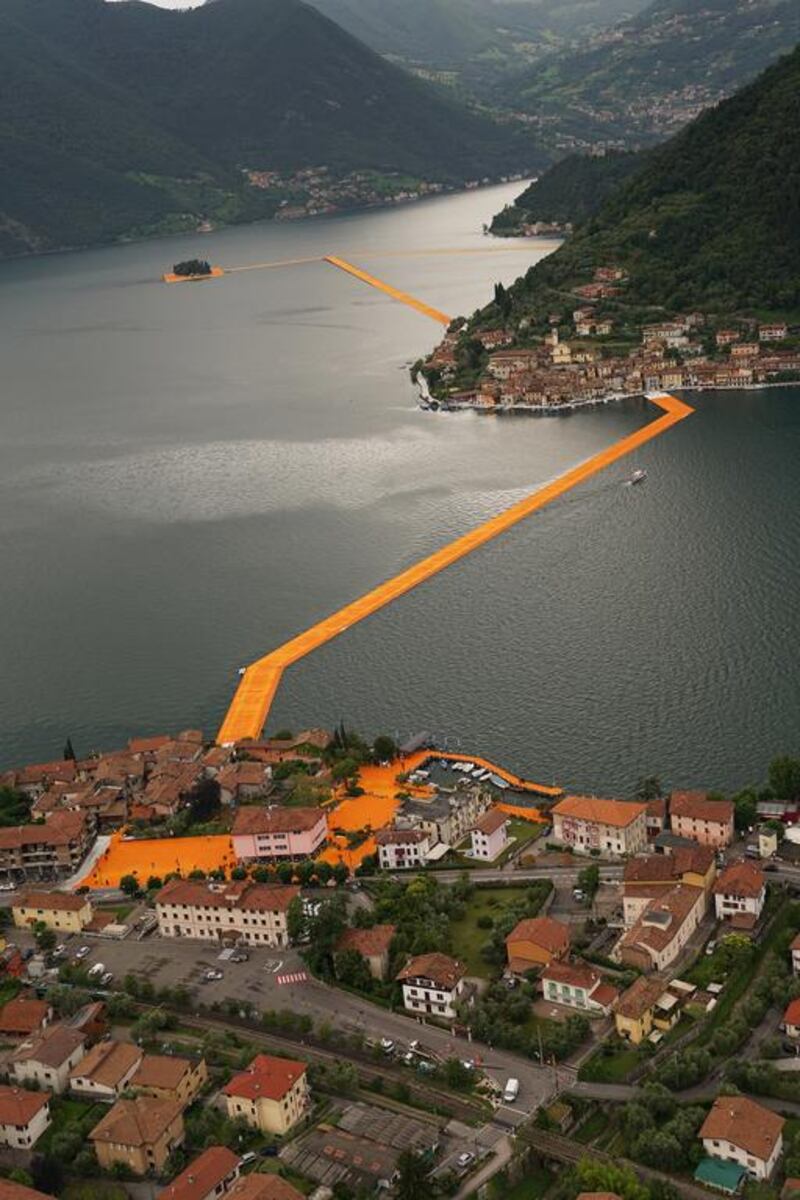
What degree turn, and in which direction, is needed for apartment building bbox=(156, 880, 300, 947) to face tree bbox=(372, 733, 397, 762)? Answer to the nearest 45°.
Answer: approximately 135° to its left

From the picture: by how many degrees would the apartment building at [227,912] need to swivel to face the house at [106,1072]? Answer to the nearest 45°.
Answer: approximately 45° to its right

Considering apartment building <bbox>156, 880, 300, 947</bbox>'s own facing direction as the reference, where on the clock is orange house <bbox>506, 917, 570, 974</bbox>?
orange house <bbox>506, 917, 570, 974</bbox> is roughly at 10 o'clock from apartment building <bbox>156, 880, 300, 947</bbox>.

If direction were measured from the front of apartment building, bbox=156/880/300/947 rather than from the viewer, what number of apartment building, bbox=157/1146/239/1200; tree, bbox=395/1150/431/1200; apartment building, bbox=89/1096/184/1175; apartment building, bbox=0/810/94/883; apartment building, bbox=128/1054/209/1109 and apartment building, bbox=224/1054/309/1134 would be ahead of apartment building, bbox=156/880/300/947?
5

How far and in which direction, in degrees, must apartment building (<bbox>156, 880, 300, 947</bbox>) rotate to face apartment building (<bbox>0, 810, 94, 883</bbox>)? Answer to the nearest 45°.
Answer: approximately 135° to its right

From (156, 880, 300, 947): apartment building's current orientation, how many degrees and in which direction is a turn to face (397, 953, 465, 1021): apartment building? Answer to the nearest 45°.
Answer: approximately 45° to its left

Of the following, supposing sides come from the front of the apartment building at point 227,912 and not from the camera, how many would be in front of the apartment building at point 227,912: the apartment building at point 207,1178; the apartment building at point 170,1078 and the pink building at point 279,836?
2

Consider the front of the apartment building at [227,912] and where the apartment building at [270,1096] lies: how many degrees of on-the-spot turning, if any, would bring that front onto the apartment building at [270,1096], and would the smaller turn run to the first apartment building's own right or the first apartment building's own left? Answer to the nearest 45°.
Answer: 0° — it already faces it

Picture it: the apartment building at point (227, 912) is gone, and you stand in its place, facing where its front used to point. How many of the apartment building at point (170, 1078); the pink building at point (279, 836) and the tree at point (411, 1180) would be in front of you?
2

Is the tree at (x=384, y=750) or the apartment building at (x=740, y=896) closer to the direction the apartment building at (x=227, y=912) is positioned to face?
the apartment building

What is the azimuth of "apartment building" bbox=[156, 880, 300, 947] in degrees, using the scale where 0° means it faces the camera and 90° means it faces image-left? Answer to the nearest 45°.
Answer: approximately 0°

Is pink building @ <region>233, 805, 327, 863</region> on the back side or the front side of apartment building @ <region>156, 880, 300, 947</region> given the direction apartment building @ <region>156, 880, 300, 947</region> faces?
on the back side

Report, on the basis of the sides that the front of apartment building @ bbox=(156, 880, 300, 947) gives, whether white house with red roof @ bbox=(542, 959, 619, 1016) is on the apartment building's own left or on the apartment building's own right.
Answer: on the apartment building's own left

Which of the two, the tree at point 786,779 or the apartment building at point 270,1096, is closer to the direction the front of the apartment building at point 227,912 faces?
the apartment building
